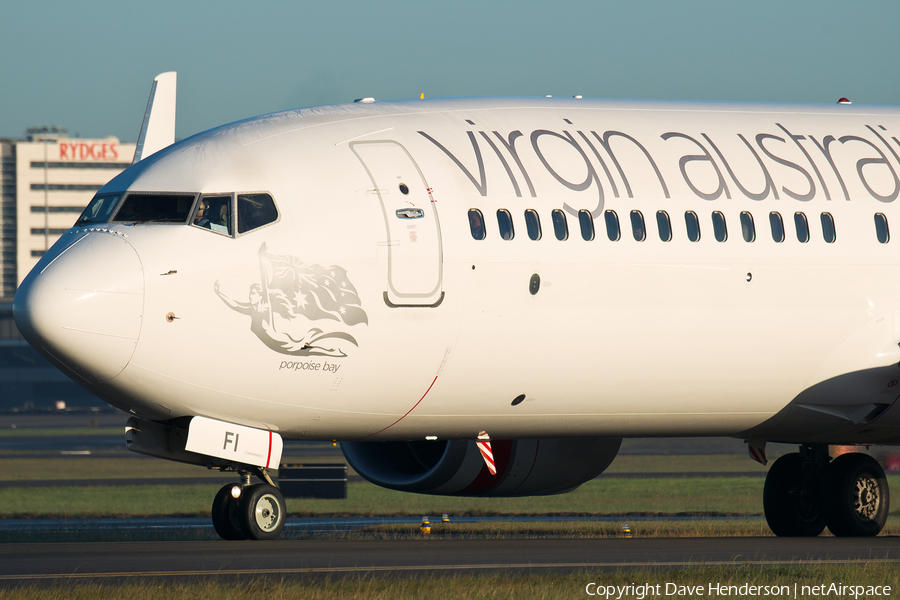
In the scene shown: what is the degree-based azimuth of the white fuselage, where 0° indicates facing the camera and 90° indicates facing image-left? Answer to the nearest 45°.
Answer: approximately 90°
